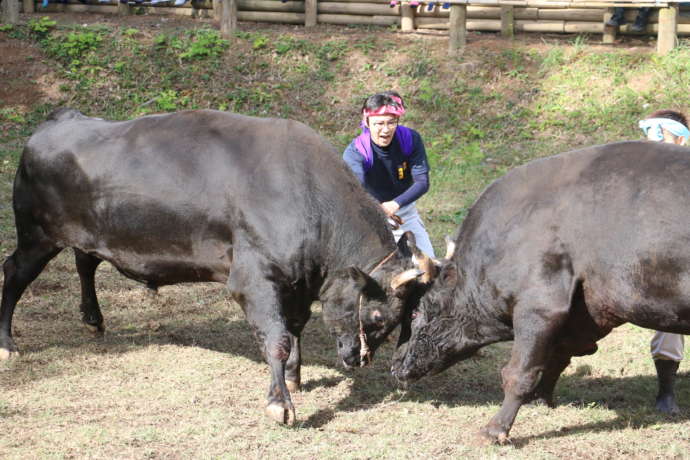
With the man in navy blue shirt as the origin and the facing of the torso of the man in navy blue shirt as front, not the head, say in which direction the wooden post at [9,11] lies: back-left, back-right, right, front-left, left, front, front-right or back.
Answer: back-right

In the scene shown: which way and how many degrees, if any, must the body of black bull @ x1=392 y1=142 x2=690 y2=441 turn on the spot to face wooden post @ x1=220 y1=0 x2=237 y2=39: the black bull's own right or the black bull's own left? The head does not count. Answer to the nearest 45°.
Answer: approximately 45° to the black bull's own right

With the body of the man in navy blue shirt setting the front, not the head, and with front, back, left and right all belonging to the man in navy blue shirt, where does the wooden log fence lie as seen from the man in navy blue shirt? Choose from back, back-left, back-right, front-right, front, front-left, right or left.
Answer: back

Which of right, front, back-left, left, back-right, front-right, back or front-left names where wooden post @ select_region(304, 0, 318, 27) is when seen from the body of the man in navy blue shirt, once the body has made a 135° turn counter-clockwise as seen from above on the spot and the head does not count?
front-left

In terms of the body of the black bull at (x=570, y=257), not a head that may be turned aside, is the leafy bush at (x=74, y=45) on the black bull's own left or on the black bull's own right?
on the black bull's own right

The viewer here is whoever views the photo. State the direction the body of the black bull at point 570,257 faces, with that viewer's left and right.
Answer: facing to the left of the viewer

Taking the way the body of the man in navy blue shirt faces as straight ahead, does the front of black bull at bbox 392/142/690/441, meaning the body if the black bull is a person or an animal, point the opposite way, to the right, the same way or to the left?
to the right

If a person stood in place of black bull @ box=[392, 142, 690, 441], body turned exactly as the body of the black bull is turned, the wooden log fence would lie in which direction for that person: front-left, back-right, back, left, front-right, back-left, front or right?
right

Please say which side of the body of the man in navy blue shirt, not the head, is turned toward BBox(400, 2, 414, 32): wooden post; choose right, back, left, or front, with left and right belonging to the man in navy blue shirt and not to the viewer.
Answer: back

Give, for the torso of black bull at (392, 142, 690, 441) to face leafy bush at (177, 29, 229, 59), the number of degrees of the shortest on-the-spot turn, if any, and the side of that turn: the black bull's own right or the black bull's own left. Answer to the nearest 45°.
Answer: approximately 45° to the black bull's own right

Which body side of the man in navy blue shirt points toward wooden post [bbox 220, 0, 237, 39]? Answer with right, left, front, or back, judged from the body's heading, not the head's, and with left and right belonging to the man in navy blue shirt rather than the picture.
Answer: back

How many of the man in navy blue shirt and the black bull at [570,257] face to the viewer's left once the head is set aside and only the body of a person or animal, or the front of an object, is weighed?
1

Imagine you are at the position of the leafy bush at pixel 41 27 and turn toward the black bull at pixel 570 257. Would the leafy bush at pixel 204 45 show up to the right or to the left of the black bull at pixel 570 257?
left

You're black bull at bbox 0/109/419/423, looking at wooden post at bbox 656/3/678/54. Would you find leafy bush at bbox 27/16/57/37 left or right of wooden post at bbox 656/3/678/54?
left

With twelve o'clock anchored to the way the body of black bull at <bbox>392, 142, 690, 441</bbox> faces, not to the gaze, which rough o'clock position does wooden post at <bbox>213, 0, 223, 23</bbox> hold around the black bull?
The wooden post is roughly at 2 o'clock from the black bull.
